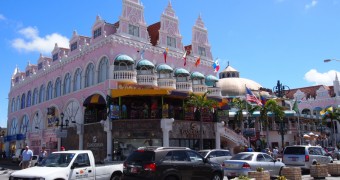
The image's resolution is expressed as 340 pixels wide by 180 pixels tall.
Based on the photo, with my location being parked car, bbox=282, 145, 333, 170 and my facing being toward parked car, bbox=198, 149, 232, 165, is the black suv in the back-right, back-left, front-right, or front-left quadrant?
front-left

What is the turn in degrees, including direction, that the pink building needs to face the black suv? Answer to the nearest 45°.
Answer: approximately 45° to its right

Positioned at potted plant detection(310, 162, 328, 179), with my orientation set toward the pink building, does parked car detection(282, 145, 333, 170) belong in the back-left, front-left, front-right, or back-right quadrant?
front-right

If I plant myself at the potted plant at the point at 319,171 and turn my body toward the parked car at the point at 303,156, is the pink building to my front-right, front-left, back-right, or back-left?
front-left

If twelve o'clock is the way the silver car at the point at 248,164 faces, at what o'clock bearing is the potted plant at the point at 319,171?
The potted plant is roughly at 1 o'clock from the silver car.

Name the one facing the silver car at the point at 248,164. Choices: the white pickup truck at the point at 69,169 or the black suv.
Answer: the black suv

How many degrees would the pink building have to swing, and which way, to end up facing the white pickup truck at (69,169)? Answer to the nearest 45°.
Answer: approximately 45° to its right

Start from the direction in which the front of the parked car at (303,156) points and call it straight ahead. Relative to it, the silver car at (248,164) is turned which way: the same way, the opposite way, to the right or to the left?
the same way

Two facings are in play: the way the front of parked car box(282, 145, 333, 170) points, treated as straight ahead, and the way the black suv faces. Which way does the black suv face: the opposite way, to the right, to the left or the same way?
the same way

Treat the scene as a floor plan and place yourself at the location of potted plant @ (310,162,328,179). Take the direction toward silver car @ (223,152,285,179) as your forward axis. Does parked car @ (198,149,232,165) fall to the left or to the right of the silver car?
right

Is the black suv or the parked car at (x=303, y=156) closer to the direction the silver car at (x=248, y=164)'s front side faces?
the parked car

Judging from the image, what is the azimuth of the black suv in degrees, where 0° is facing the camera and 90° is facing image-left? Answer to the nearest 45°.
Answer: approximately 225°

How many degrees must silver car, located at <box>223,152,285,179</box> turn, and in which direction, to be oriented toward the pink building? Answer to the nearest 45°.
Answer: approximately 90° to its left

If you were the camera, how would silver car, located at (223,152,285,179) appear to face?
facing away from the viewer and to the right of the viewer

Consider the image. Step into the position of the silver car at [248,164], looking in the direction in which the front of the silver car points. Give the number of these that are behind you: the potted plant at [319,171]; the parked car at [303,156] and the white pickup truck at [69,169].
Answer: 1

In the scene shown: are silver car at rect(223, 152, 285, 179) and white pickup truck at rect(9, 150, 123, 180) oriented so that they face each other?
no

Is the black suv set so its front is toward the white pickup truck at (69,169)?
no
